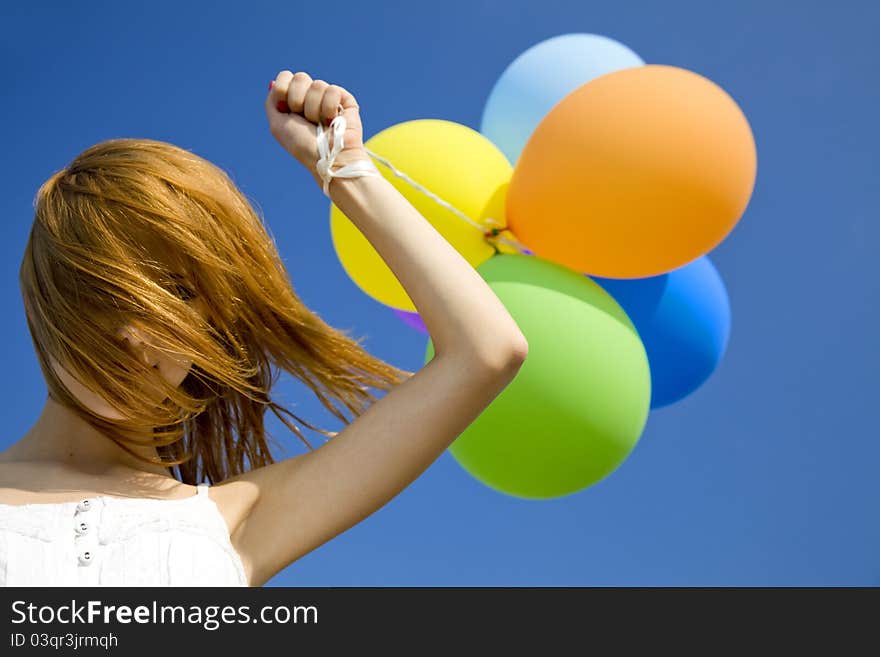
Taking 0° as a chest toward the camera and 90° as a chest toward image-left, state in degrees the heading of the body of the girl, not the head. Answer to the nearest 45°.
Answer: approximately 0°

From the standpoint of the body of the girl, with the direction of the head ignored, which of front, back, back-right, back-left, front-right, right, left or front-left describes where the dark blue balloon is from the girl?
back-left
